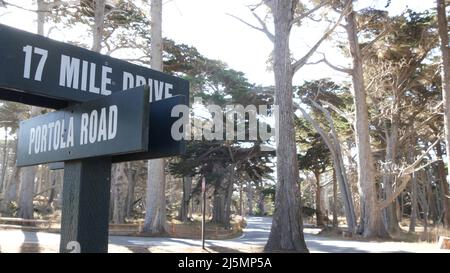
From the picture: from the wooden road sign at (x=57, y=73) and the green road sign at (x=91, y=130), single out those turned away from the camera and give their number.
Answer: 0

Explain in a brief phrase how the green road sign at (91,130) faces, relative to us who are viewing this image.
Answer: facing the viewer and to the left of the viewer
